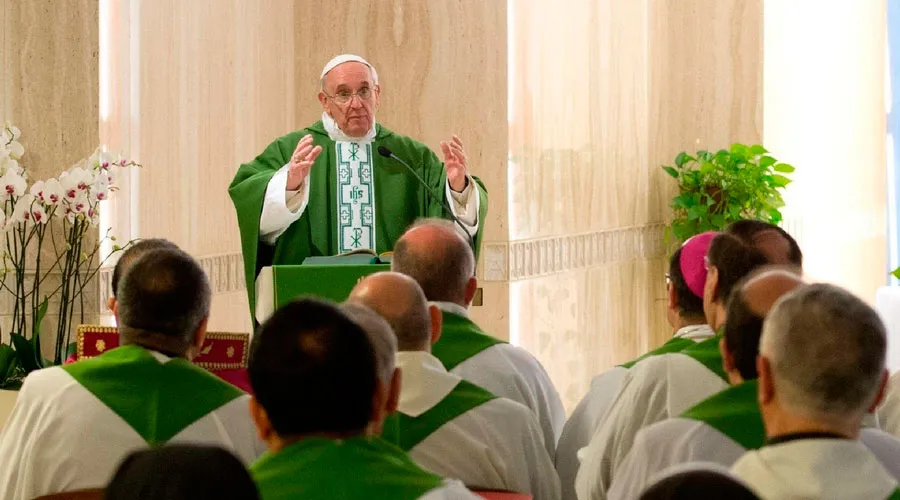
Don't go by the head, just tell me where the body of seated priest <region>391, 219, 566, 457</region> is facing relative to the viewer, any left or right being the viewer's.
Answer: facing away from the viewer

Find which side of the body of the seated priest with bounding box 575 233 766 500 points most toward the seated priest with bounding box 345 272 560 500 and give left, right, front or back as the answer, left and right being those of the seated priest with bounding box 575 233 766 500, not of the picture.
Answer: left

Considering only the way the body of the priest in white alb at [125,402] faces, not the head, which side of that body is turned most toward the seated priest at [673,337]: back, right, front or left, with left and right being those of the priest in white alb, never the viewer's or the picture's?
right

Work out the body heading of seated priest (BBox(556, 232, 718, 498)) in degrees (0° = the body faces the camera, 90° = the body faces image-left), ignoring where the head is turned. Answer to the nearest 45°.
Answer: approximately 135°

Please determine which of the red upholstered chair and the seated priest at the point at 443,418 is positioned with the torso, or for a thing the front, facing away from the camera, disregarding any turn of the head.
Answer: the seated priest

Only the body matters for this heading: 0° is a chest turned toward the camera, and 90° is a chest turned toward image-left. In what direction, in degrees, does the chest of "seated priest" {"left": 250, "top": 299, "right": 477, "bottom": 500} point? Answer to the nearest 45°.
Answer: approximately 180°

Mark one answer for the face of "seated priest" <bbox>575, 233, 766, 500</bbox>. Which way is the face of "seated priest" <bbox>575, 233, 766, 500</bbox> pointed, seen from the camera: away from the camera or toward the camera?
away from the camera

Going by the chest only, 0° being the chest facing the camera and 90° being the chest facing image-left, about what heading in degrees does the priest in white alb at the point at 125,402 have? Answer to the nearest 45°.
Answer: approximately 180°

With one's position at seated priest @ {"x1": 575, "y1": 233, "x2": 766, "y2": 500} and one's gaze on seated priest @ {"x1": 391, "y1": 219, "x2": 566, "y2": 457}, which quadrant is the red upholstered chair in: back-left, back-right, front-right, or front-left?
front-left

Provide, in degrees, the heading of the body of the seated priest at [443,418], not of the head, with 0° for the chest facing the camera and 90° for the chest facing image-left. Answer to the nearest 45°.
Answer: approximately 180°

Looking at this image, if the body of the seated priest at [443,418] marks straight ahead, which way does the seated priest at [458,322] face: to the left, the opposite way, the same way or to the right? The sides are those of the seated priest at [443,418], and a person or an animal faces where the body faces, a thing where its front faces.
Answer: the same way

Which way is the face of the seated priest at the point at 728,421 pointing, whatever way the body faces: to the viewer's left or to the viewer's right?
to the viewer's left
